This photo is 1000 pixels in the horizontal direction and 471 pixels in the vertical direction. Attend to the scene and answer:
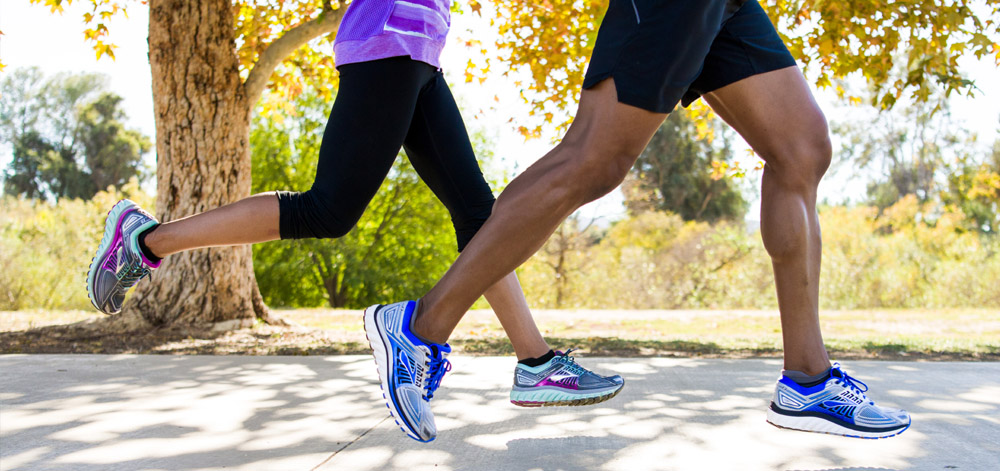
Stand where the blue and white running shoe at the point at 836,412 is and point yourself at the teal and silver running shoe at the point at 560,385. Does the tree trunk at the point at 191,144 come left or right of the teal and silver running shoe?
right

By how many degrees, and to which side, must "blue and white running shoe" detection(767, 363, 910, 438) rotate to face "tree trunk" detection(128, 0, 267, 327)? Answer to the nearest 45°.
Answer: approximately 135° to its left

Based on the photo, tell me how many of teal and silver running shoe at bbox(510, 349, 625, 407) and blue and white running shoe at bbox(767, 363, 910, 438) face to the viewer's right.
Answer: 2

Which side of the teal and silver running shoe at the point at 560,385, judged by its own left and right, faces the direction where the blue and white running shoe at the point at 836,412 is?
front

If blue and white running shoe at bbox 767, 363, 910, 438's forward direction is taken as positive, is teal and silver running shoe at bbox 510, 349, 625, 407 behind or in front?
behind

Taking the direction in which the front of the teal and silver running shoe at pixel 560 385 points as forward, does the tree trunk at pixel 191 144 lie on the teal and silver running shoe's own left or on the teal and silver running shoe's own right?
on the teal and silver running shoe's own left

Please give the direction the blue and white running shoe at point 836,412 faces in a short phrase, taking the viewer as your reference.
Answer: facing to the right of the viewer

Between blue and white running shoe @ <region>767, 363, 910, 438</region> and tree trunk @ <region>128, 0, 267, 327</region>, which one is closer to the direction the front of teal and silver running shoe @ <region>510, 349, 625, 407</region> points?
the blue and white running shoe

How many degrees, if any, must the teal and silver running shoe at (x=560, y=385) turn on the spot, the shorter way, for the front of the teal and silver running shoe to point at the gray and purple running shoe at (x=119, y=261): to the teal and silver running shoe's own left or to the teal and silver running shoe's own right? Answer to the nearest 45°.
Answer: approximately 180°

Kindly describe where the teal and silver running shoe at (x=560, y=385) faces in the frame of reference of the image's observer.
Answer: facing to the right of the viewer
